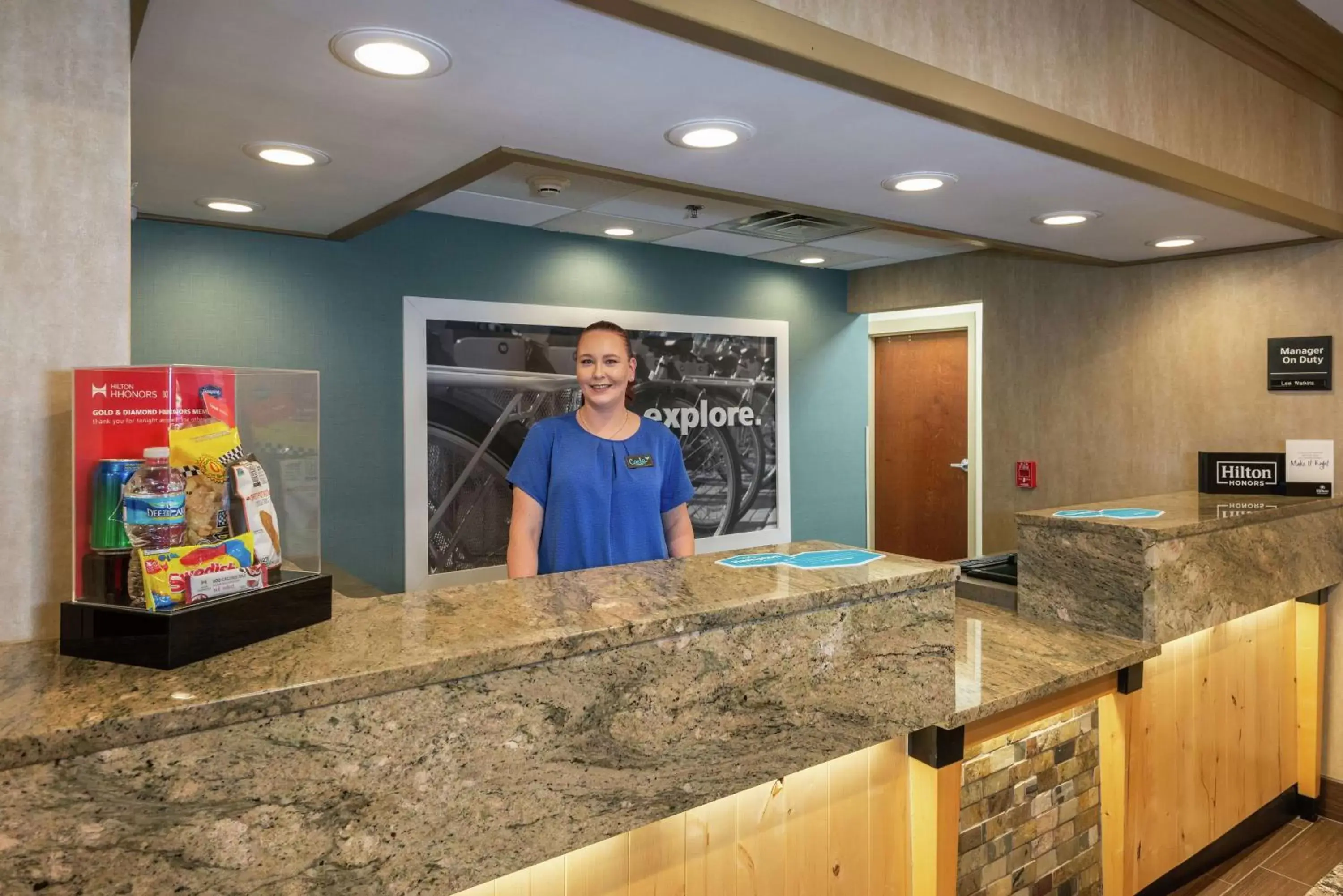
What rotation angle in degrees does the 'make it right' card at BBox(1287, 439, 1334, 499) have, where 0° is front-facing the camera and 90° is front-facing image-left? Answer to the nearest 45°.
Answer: approximately 0°

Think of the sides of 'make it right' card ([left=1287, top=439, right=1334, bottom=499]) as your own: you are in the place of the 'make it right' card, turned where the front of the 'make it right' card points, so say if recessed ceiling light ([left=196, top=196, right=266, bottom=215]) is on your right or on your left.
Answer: on your right

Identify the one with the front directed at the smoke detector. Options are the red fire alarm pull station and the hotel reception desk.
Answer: the red fire alarm pull station

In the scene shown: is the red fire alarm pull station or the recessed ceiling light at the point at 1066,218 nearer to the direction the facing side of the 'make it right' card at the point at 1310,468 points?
the recessed ceiling light

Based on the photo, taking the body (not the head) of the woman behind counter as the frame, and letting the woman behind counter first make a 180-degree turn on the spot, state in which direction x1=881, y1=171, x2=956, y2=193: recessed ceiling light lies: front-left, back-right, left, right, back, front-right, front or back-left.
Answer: right

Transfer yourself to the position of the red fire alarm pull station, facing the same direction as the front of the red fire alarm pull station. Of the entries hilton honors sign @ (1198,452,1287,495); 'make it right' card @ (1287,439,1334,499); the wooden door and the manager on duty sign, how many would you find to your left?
3

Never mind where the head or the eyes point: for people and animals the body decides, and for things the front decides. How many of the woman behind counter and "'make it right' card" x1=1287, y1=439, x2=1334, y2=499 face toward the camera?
2

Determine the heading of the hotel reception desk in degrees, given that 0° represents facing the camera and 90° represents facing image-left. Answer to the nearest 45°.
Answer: approximately 315°
